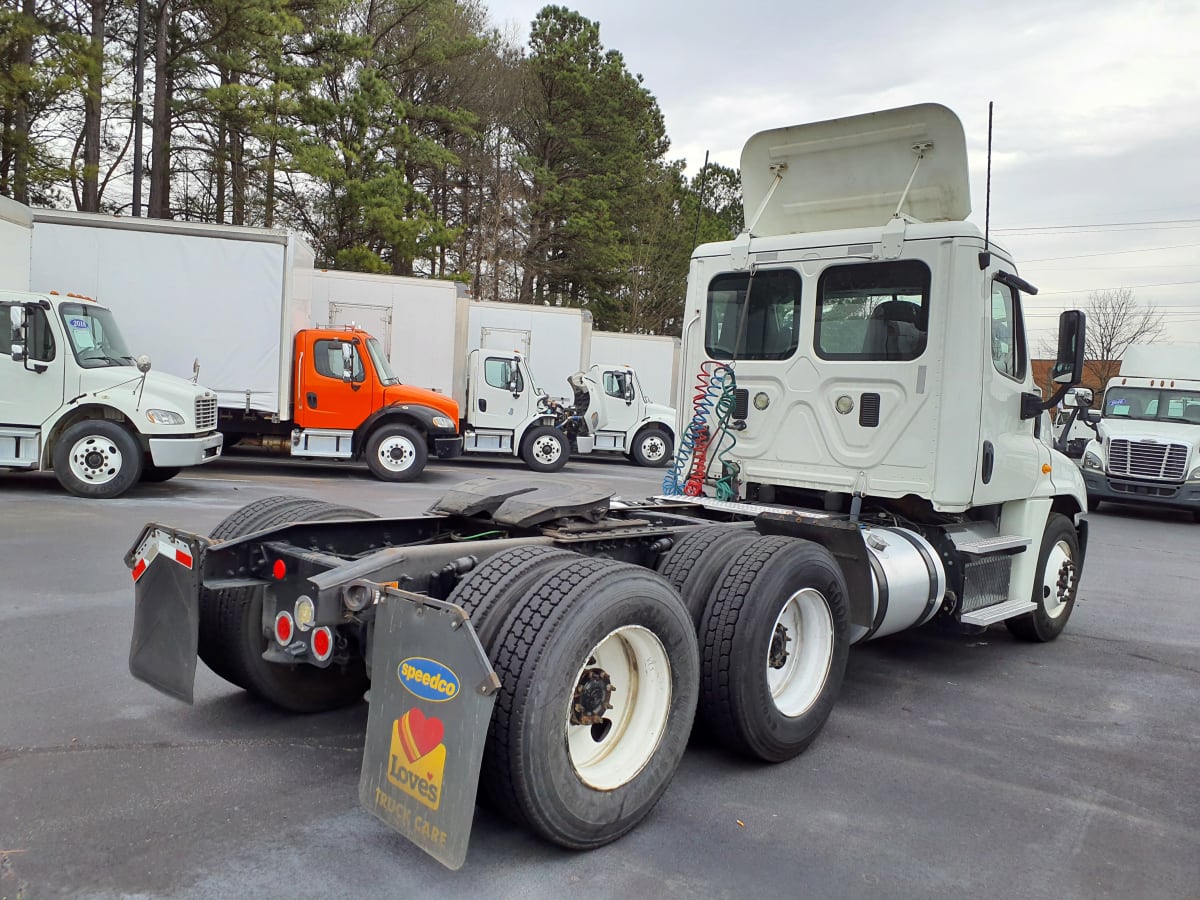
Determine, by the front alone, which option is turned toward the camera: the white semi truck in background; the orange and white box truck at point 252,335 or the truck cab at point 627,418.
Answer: the white semi truck in background

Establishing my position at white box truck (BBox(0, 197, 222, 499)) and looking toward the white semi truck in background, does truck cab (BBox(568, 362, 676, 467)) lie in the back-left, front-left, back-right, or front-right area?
front-left

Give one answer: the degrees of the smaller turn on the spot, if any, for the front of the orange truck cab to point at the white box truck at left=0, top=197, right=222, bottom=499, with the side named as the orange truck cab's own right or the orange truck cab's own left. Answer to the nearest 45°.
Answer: approximately 135° to the orange truck cab's own right

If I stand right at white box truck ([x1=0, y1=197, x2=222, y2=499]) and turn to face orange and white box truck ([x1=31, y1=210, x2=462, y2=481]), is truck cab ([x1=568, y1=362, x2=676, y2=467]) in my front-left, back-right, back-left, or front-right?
front-right

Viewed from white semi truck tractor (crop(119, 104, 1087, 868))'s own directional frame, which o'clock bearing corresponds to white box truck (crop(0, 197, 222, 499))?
The white box truck is roughly at 9 o'clock from the white semi truck tractor.

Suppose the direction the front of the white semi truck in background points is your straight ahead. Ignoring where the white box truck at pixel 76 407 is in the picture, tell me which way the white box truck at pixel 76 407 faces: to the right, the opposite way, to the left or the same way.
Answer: to the left

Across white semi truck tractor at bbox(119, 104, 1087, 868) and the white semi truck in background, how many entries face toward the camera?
1

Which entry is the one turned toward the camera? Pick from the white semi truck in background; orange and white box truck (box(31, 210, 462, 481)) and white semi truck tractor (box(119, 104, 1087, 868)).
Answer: the white semi truck in background

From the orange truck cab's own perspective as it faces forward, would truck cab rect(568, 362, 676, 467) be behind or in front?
in front

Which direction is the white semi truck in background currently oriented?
toward the camera

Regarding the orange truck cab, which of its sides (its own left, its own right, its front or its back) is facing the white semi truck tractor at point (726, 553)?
right

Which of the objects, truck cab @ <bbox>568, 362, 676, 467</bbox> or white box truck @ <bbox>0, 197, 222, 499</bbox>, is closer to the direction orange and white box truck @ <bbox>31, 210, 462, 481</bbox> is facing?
the truck cab

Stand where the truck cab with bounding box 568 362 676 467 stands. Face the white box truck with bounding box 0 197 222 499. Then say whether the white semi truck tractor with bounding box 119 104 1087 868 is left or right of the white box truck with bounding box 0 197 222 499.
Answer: left

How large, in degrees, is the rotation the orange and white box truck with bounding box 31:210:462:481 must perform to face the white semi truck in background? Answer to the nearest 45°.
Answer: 0° — it already faces it

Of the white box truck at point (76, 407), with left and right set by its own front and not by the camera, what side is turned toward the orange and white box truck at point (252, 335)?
left

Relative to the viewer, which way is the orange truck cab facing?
to the viewer's right

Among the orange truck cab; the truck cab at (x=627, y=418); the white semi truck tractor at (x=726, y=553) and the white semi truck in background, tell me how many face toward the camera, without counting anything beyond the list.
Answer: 1

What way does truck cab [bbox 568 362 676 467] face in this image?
to the viewer's right
